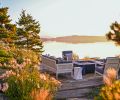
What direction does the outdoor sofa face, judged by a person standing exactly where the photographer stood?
facing away from the viewer and to the right of the viewer

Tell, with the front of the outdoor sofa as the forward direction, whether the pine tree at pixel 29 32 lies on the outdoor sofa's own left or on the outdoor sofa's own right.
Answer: on the outdoor sofa's own left
